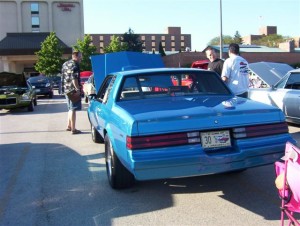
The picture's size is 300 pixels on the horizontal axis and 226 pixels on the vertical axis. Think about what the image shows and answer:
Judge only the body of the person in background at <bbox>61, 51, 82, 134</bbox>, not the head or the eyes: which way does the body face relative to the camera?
to the viewer's right

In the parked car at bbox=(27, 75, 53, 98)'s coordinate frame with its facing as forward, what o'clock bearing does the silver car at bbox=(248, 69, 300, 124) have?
The silver car is roughly at 10 o'clock from the parked car.

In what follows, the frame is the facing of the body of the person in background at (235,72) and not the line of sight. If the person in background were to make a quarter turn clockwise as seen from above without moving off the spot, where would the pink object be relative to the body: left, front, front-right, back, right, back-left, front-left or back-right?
back-right

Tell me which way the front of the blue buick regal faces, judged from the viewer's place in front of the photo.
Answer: facing away from the viewer and to the left of the viewer

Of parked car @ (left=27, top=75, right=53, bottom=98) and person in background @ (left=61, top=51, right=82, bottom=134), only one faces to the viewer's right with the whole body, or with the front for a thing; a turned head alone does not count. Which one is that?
the person in background

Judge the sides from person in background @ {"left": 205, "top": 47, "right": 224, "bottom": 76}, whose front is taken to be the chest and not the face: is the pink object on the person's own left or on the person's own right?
on the person's own left

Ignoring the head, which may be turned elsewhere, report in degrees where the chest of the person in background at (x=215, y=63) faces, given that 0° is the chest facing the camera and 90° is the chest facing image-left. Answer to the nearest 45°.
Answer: approximately 45°

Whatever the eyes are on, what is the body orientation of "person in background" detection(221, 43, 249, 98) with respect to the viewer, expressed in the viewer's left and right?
facing away from the viewer and to the left of the viewer
